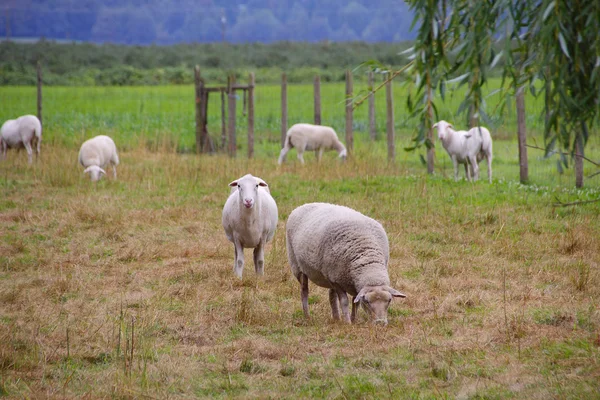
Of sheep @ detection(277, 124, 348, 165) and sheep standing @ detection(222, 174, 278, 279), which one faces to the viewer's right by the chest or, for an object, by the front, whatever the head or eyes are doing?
the sheep

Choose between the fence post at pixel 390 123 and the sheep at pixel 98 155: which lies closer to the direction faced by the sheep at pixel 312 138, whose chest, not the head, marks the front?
the fence post

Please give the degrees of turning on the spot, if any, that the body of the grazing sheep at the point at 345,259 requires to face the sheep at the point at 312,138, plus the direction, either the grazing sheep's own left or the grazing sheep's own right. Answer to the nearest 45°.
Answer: approximately 135° to the grazing sheep's own left

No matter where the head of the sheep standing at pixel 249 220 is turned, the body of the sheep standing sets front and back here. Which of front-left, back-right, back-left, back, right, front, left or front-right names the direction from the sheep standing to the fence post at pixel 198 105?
back

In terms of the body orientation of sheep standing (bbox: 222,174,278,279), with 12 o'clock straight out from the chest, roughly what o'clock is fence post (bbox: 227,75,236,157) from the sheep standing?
The fence post is roughly at 6 o'clock from the sheep standing.

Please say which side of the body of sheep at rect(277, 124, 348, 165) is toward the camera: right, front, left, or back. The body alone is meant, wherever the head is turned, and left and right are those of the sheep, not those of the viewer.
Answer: right

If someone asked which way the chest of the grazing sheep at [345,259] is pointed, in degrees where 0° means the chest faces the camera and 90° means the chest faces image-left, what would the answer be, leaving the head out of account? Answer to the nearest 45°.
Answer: approximately 315°

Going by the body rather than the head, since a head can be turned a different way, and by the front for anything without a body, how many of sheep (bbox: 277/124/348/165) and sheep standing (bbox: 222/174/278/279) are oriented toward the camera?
1

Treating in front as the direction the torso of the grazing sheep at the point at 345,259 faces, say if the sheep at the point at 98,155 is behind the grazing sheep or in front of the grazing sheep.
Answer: behind

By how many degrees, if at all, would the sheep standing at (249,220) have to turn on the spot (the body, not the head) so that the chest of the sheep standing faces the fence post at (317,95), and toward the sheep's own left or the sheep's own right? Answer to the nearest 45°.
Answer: approximately 180°

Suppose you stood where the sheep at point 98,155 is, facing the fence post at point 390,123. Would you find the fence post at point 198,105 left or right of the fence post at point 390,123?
left
